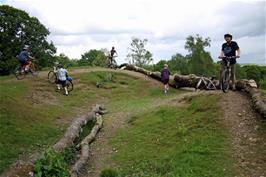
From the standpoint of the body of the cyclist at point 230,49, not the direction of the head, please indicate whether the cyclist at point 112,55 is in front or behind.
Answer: behind

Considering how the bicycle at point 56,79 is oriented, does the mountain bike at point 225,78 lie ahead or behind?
behind

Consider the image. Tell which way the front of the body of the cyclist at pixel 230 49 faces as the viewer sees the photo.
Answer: toward the camera

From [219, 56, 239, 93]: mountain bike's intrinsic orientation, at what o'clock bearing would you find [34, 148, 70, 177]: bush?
The bush is roughly at 1 o'clock from the mountain bike.

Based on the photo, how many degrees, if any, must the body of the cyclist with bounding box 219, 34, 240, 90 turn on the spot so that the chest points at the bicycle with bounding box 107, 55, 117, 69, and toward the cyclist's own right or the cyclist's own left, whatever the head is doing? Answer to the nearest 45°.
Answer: approximately 135° to the cyclist's own right

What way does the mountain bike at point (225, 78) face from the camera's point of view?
toward the camera
